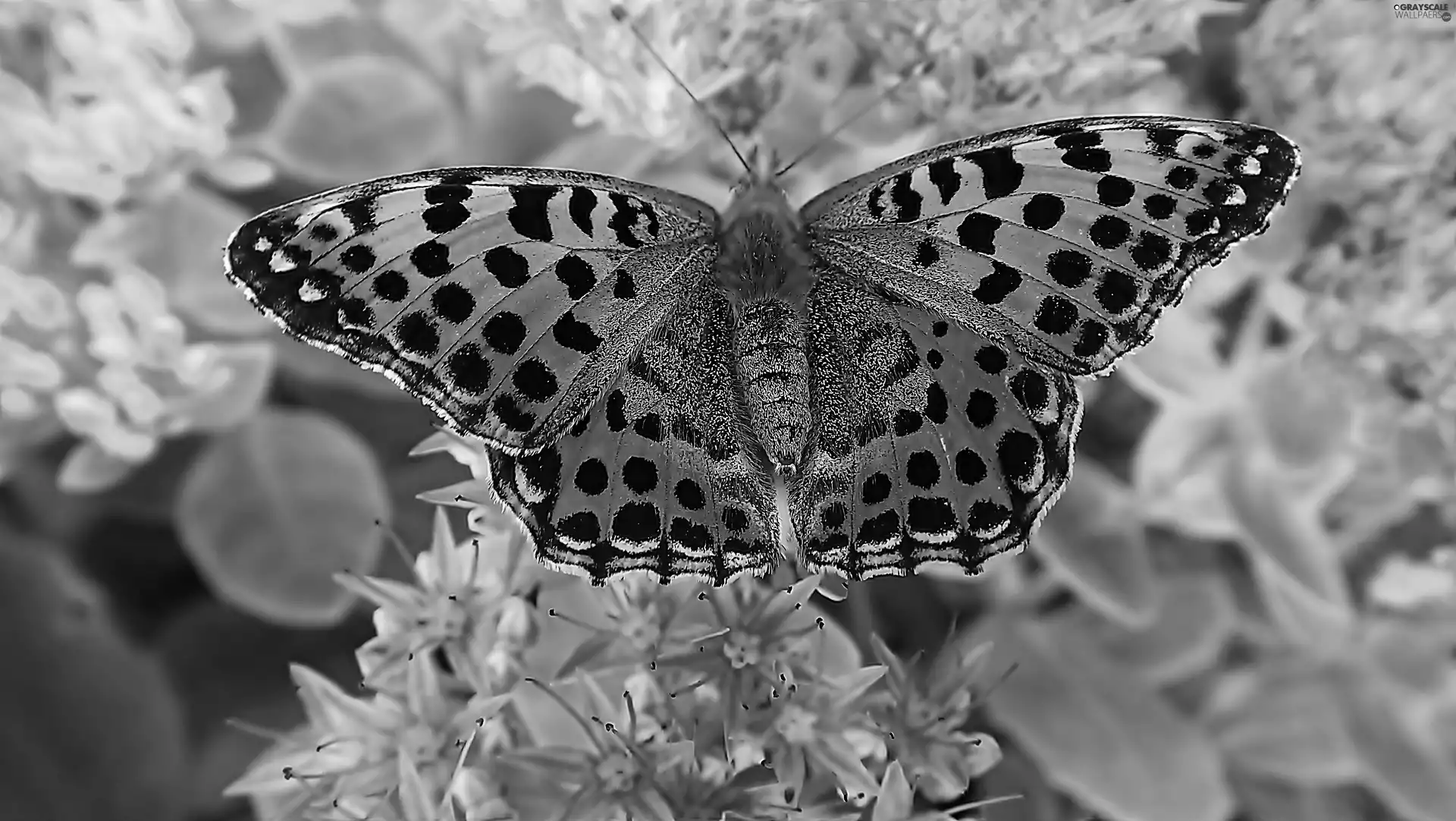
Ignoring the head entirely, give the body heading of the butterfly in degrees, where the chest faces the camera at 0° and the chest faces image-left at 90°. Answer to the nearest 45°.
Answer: approximately 180°
